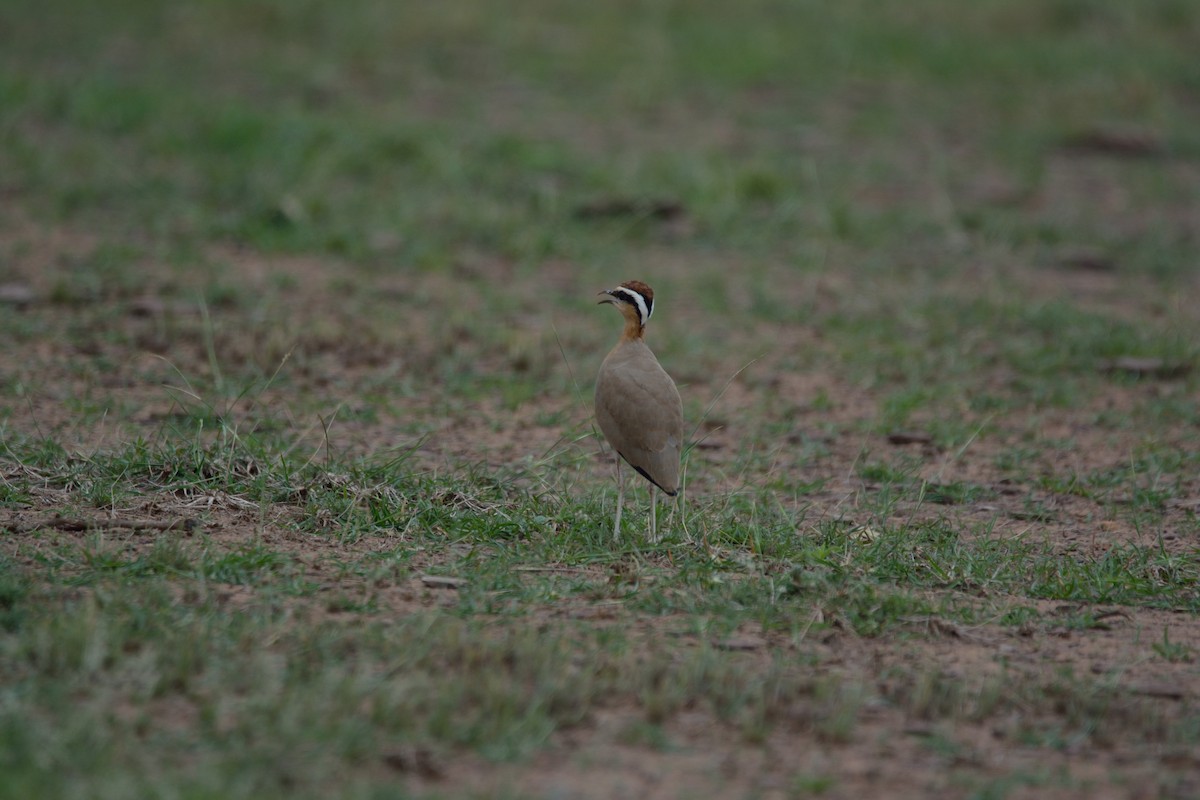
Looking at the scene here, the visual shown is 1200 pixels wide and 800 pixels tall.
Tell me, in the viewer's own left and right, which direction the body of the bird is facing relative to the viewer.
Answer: facing away from the viewer and to the left of the viewer
